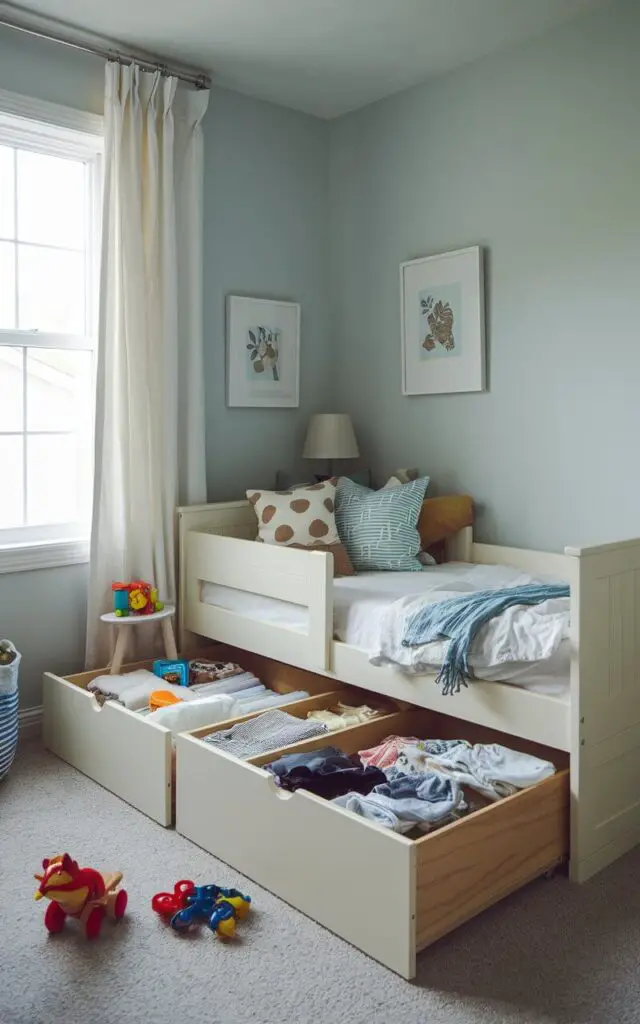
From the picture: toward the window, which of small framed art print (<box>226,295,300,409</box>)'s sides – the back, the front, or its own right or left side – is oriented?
right

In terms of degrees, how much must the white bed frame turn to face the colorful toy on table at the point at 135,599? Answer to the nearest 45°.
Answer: approximately 180°

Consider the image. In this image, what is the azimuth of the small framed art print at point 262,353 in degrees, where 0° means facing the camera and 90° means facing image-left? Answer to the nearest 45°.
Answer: approximately 315°

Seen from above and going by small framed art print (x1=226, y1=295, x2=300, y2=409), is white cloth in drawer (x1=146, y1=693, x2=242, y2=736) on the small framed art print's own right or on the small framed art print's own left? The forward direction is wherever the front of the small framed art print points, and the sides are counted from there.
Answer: on the small framed art print's own right

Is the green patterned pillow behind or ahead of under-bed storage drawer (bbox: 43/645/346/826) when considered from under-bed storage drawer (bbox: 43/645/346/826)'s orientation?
behind

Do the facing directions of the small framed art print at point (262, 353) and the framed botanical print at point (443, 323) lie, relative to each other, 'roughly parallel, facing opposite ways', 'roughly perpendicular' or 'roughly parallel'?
roughly perpendicular

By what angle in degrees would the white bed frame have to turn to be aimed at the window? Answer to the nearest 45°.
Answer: approximately 180°

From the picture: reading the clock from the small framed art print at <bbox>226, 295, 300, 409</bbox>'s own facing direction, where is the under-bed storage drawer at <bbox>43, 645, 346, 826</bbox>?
The under-bed storage drawer is roughly at 2 o'clock from the small framed art print.

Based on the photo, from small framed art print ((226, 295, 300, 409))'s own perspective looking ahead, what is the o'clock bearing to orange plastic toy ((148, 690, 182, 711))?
The orange plastic toy is roughly at 2 o'clock from the small framed art print.

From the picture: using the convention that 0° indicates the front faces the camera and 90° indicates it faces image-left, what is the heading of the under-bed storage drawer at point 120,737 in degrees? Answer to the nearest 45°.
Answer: approximately 45°

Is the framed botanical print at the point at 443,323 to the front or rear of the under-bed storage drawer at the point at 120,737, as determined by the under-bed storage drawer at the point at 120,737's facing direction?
to the rear
